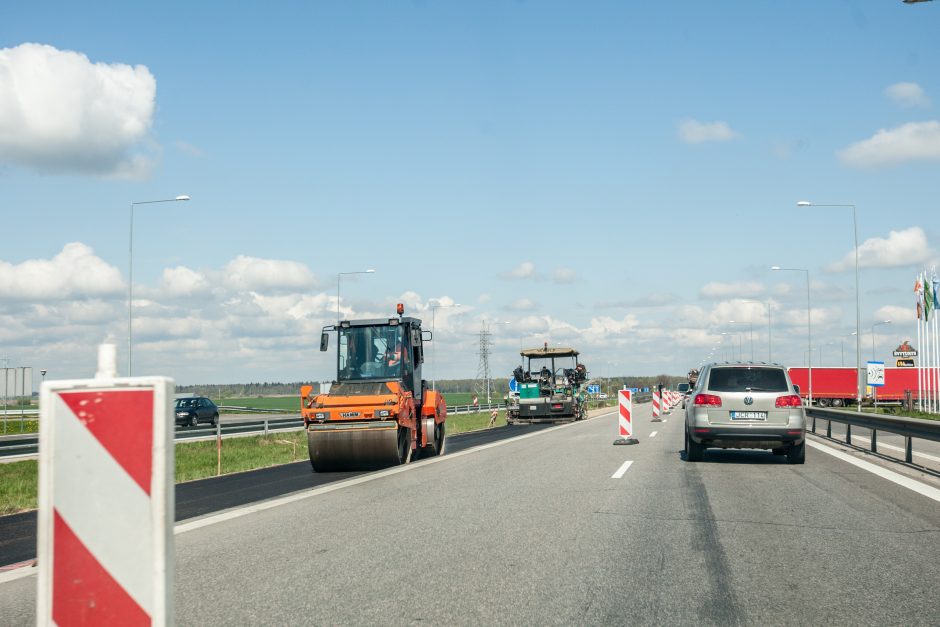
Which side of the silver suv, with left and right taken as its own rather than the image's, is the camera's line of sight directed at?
back

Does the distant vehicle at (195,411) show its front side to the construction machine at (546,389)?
no

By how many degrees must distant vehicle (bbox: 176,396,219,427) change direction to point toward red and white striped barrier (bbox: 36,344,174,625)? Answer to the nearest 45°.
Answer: approximately 45° to its left

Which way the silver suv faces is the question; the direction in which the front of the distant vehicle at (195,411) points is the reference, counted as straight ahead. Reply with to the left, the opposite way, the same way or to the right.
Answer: the opposite way

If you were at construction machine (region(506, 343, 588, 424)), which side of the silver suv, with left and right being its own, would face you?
front

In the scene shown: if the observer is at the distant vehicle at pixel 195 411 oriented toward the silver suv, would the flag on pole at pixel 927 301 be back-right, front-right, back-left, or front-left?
front-left

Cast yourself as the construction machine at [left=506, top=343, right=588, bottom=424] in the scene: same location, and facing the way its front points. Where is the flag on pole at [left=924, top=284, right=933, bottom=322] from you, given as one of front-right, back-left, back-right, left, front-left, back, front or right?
right

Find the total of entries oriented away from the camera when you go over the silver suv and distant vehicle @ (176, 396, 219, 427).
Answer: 1

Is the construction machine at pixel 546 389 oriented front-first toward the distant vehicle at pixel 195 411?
no

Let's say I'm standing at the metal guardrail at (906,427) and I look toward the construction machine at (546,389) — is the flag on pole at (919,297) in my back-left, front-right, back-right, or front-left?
front-right

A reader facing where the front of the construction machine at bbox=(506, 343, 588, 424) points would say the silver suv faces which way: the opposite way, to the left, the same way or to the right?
the same way

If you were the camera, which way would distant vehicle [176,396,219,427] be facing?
facing the viewer and to the left of the viewer

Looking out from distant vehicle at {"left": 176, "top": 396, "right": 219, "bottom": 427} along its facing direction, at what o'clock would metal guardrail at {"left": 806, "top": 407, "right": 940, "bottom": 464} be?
The metal guardrail is roughly at 10 o'clock from the distant vehicle.

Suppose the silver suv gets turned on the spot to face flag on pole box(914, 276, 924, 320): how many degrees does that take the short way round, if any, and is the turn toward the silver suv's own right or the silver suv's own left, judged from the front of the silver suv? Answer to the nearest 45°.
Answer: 0° — it already faces it

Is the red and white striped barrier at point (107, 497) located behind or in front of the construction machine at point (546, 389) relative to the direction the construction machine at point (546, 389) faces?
behind

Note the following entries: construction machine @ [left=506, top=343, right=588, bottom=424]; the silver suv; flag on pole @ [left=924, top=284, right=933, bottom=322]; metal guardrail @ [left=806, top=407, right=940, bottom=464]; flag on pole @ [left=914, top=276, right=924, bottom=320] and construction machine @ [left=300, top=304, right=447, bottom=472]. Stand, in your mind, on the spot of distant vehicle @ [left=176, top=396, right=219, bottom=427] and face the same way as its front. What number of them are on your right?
0

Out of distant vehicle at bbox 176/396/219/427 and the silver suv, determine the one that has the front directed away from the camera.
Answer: the silver suv

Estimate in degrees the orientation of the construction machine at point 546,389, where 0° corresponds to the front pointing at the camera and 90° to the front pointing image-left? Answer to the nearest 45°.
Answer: approximately 180°

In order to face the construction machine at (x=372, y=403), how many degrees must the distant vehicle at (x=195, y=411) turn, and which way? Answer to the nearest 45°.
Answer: approximately 45° to its left
